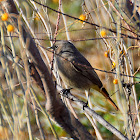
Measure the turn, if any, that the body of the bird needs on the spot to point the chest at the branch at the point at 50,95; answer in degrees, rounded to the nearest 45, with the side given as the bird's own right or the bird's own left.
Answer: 0° — it already faces it

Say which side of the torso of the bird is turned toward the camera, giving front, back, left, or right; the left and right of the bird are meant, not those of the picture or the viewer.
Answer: left
